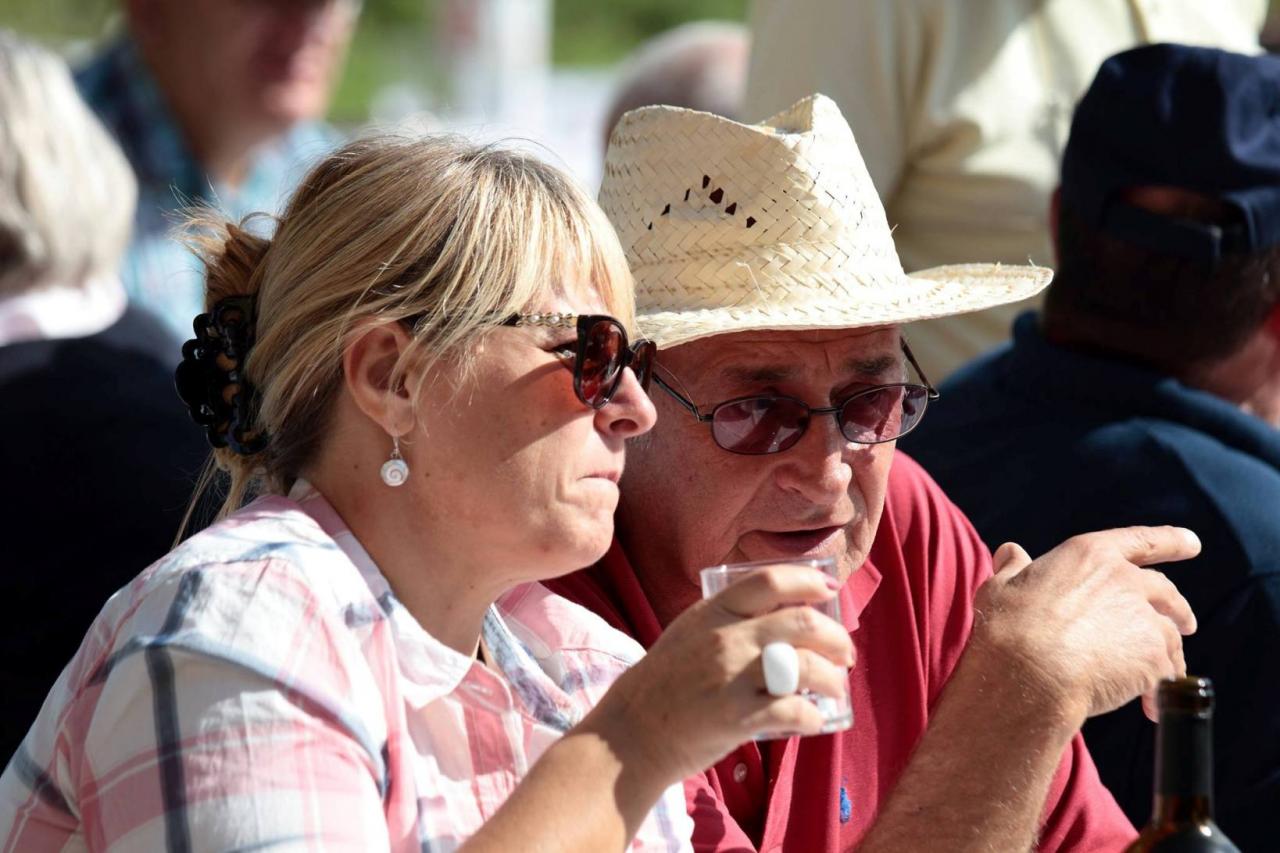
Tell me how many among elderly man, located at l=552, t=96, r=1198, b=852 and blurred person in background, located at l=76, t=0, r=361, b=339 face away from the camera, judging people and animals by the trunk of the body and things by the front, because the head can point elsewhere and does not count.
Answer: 0

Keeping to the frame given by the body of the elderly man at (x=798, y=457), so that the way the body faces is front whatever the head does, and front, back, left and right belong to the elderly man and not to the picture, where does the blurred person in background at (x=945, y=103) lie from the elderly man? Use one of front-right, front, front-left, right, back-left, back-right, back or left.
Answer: back-left

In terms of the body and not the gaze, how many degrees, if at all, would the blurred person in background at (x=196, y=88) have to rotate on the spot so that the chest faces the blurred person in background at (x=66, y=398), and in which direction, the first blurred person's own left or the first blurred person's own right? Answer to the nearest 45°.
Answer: approximately 45° to the first blurred person's own right

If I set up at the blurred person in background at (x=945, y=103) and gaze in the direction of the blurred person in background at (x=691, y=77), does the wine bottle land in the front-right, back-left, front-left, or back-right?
back-left

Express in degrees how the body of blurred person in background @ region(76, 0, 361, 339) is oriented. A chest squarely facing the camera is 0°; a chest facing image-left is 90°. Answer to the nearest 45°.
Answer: approximately 315°

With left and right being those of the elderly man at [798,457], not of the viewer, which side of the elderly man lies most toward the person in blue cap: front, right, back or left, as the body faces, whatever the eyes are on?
left

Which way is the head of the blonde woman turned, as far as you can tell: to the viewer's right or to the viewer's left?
to the viewer's right

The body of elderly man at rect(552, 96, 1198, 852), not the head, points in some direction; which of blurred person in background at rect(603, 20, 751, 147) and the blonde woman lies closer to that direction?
the blonde woman

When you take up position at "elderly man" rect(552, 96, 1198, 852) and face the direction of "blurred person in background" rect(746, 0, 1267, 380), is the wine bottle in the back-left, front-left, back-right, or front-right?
back-right

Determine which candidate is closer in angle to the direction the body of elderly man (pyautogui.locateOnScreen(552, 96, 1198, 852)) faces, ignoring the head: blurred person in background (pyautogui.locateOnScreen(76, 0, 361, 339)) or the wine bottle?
the wine bottle

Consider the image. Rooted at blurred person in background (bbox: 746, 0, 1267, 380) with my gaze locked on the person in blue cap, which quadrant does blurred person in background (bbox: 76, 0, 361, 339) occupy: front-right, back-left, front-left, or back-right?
back-right

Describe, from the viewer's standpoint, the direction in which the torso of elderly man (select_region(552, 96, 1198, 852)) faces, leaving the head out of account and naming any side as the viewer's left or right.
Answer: facing the viewer and to the right of the viewer

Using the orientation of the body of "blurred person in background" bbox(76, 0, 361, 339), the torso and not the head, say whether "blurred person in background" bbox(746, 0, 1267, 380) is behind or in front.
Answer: in front
